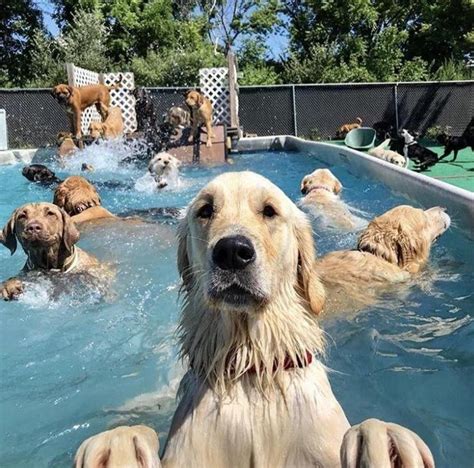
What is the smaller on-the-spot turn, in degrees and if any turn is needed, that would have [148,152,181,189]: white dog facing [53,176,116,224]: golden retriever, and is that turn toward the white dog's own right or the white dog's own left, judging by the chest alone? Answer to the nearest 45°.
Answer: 0° — it already faces it

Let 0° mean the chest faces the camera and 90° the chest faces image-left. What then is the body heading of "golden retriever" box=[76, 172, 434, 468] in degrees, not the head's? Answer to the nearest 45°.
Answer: approximately 0°

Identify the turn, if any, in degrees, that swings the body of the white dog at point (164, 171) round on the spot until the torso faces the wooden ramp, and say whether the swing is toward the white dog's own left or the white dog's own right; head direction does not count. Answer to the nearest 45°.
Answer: approximately 180°

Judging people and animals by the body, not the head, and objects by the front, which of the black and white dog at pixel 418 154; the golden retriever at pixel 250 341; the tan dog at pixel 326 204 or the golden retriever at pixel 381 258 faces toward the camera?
the golden retriever at pixel 250 341

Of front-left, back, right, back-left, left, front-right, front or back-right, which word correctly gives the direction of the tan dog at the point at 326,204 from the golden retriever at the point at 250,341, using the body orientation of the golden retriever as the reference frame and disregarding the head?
back

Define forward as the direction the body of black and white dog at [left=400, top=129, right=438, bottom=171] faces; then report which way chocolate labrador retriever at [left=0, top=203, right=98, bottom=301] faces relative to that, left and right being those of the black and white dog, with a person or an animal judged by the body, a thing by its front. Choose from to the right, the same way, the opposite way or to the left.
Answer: to the left

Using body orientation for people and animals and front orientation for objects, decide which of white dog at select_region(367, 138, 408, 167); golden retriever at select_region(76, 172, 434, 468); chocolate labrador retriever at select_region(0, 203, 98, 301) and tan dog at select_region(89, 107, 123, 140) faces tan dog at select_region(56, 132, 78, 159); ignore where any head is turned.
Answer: tan dog at select_region(89, 107, 123, 140)

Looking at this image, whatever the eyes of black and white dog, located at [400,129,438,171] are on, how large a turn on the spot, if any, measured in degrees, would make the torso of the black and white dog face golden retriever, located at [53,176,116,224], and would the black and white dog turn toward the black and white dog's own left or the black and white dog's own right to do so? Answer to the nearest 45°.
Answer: approximately 45° to the black and white dog's own left

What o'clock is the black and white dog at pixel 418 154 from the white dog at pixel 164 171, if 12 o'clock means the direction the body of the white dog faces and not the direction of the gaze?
The black and white dog is roughly at 9 o'clock from the white dog.

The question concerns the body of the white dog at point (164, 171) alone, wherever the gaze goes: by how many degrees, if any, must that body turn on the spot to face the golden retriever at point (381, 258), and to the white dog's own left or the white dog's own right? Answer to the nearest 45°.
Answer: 0° — it already faces it
